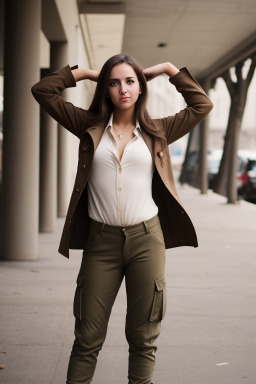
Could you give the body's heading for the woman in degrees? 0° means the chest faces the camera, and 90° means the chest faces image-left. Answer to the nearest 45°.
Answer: approximately 0°

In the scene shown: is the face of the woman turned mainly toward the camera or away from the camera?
toward the camera

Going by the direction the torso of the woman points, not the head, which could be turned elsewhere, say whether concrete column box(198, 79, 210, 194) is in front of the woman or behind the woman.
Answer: behind

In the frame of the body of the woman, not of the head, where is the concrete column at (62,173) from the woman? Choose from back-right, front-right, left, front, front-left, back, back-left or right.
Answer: back

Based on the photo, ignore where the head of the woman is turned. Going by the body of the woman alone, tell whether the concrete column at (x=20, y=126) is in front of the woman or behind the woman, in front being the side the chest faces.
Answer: behind

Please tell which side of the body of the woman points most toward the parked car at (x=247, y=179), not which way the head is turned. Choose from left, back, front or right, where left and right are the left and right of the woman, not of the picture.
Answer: back

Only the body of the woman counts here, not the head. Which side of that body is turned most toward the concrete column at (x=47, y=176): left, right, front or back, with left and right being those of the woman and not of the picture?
back
